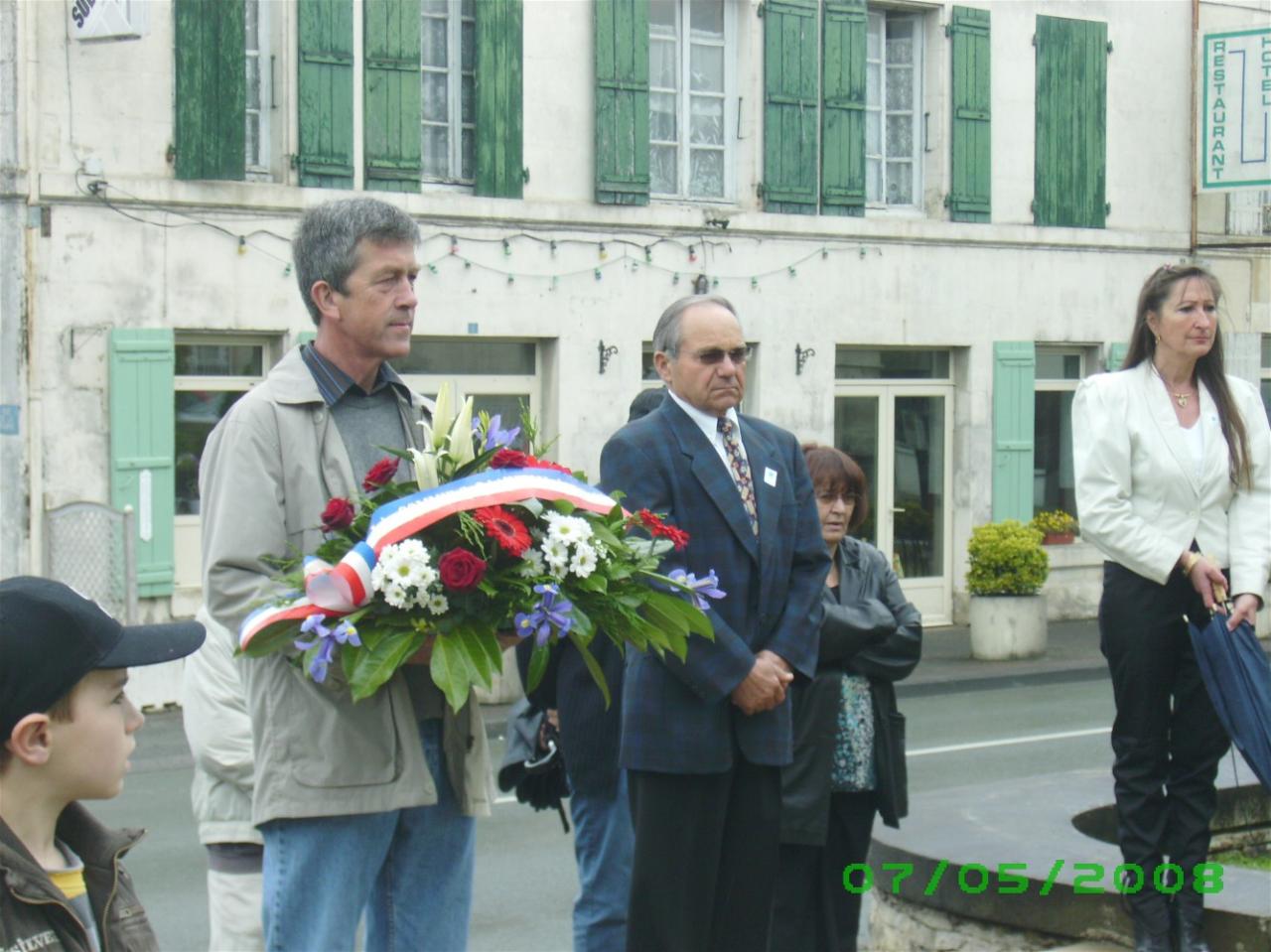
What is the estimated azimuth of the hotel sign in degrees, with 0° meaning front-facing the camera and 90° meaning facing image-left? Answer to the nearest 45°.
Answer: approximately 0°

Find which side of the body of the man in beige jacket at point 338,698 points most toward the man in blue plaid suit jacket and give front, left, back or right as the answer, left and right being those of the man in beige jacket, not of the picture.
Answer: left

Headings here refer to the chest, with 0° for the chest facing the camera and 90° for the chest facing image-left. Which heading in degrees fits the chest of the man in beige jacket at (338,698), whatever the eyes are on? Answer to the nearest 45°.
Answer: approximately 315°

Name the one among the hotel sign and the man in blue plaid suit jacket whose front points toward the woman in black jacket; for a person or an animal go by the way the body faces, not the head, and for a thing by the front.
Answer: the hotel sign

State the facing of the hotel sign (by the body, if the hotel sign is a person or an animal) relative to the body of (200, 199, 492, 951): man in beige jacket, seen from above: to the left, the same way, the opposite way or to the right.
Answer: to the right

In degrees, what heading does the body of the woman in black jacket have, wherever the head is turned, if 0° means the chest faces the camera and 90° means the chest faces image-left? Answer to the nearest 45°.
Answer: approximately 0°

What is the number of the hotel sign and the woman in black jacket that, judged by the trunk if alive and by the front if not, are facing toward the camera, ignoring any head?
2

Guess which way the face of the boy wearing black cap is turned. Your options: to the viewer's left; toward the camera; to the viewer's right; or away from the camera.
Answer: to the viewer's right

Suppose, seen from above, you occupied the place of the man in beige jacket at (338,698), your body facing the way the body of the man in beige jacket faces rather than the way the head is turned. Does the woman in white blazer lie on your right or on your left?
on your left

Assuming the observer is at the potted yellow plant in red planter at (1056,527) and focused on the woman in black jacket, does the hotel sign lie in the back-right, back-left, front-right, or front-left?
back-left
